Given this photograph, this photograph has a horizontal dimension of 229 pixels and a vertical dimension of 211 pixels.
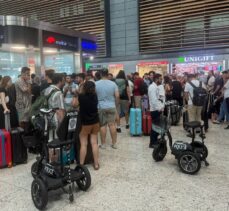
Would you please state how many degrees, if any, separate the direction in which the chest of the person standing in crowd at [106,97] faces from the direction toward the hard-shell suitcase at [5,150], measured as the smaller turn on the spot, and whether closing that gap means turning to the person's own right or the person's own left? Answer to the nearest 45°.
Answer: approximately 135° to the person's own left

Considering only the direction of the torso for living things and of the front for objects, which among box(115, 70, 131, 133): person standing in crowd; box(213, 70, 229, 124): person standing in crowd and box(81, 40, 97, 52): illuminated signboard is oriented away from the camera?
box(115, 70, 131, 133): person standing in crowd

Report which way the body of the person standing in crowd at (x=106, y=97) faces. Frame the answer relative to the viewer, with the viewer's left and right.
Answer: facing away from the viewer

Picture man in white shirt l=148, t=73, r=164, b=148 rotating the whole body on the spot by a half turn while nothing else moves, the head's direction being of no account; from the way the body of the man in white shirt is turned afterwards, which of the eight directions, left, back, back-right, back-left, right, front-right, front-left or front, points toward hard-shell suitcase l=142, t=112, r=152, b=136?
right

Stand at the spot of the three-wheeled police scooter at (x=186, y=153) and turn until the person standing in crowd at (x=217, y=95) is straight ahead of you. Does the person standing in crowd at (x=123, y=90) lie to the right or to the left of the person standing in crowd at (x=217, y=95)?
left

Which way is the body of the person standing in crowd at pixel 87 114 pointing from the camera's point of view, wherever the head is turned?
away from the camera

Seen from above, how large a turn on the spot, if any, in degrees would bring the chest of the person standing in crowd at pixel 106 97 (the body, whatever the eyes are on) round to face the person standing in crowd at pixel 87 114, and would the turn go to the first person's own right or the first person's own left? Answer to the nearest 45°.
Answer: approximately 180°
